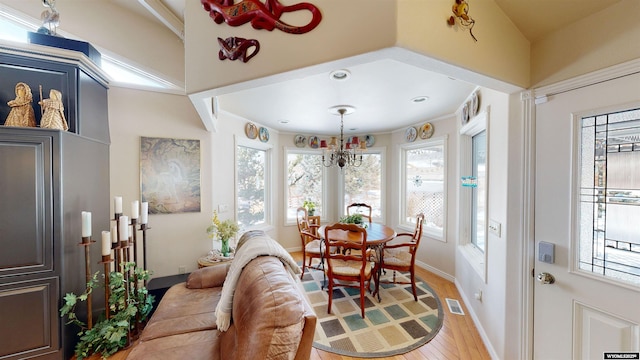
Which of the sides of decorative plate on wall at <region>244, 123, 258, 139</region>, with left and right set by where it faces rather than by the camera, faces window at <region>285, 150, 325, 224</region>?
left

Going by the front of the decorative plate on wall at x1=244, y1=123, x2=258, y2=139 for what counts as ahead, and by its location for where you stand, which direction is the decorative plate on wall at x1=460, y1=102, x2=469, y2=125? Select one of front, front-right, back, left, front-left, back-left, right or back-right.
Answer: front

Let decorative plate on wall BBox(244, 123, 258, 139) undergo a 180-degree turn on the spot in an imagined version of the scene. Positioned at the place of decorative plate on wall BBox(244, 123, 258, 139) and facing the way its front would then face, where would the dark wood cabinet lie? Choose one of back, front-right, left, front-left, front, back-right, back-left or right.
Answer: left

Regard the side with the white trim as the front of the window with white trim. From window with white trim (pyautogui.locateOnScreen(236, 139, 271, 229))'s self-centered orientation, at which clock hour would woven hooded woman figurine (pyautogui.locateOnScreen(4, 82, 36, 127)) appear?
The woven hooded woman figurine is roughly at 3 o'clock from the window with white trim.

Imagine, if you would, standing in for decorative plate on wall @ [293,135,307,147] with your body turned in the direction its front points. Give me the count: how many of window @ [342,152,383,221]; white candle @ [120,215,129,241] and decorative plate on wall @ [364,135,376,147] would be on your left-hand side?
2

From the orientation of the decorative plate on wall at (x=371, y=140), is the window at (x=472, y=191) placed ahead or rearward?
ahead

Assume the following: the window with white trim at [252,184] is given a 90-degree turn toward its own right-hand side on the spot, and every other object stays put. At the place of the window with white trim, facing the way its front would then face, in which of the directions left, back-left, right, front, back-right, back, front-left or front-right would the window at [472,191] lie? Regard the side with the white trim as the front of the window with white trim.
left

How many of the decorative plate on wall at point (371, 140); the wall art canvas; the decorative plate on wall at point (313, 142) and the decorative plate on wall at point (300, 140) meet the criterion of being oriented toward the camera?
4

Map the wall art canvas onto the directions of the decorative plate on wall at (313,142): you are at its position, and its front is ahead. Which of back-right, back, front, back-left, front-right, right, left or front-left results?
front-right

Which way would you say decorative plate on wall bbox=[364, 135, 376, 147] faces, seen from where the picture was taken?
facing the viewer

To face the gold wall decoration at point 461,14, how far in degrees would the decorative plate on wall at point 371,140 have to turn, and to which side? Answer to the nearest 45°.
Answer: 0° — it already faces it

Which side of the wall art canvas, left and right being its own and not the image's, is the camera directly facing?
front

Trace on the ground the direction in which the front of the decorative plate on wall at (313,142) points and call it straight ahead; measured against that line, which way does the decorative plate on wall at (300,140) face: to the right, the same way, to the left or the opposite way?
the same way

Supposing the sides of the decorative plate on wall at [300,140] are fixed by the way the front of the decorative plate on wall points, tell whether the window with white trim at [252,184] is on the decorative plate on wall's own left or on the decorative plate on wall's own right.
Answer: on the decorative plate on wall's own right

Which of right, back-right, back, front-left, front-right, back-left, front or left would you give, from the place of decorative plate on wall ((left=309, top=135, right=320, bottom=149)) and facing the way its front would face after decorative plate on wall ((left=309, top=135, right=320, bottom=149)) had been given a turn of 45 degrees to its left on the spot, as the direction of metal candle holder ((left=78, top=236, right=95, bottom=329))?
right

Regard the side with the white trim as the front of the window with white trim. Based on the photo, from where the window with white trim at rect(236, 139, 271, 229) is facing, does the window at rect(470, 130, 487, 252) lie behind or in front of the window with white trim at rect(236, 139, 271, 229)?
in front

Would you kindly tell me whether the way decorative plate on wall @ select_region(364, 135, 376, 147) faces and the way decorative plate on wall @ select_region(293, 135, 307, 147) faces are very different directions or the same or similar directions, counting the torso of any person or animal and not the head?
same or similar directions

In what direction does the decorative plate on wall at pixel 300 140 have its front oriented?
toward the camera

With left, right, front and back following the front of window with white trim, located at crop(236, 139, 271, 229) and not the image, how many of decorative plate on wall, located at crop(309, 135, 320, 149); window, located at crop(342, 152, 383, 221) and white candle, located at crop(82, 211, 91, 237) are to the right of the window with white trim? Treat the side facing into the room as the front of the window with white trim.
1

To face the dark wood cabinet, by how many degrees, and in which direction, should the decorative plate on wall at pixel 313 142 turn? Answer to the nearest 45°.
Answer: approximately 45° to its right
